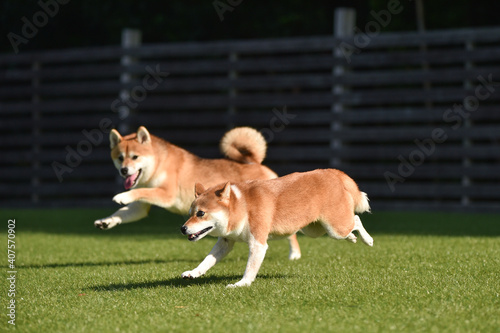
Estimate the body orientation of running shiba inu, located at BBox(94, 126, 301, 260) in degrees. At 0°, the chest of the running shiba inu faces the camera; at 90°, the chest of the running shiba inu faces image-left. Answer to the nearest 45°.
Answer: approximately 90°

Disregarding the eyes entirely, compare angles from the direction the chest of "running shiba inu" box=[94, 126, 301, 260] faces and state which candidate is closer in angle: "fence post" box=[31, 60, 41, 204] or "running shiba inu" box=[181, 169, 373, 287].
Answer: the fence post

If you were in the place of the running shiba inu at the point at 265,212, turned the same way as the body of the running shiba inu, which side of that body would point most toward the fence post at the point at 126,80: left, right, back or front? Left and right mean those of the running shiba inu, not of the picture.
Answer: right

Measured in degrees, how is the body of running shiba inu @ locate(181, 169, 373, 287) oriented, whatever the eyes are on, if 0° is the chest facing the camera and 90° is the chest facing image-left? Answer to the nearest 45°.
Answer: approximately 90°

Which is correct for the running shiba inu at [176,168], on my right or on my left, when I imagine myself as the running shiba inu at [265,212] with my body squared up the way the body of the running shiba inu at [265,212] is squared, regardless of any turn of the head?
on my right

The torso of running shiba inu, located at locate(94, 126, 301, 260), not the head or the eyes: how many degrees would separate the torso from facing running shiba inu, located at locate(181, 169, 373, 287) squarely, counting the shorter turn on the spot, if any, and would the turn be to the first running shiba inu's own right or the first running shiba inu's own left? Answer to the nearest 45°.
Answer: approximately 90° to the first running shiba inu's own left

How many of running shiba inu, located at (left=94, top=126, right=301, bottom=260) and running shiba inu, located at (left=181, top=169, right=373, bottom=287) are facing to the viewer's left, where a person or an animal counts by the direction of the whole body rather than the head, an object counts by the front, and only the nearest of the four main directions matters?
2

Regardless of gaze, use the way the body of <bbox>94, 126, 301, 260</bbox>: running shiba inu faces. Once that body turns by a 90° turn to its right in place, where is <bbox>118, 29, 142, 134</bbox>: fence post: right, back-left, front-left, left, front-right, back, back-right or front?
front

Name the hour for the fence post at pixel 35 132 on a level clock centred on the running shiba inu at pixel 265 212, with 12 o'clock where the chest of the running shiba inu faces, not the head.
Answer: The fence post is roughly at 2 o'clock from the running shiba inu.
